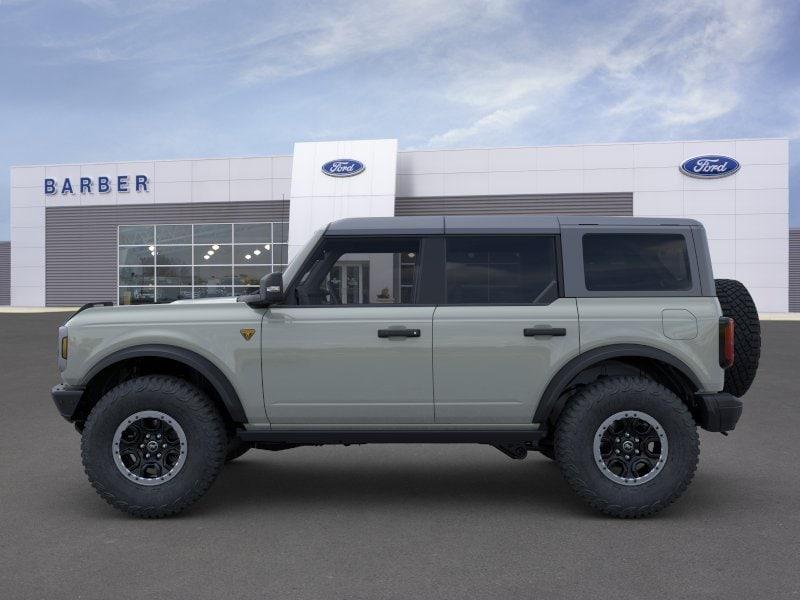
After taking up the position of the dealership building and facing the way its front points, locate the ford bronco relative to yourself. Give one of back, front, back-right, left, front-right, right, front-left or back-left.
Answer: front

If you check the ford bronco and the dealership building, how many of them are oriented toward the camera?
1

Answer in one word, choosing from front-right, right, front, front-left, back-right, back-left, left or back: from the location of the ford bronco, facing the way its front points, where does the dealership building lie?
right

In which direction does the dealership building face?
toward the camera

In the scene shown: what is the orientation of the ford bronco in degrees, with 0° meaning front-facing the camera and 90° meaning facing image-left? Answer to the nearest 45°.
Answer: approximately 90°

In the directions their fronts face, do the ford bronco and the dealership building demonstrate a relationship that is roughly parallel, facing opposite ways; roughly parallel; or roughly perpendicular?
roughly perpendicular
